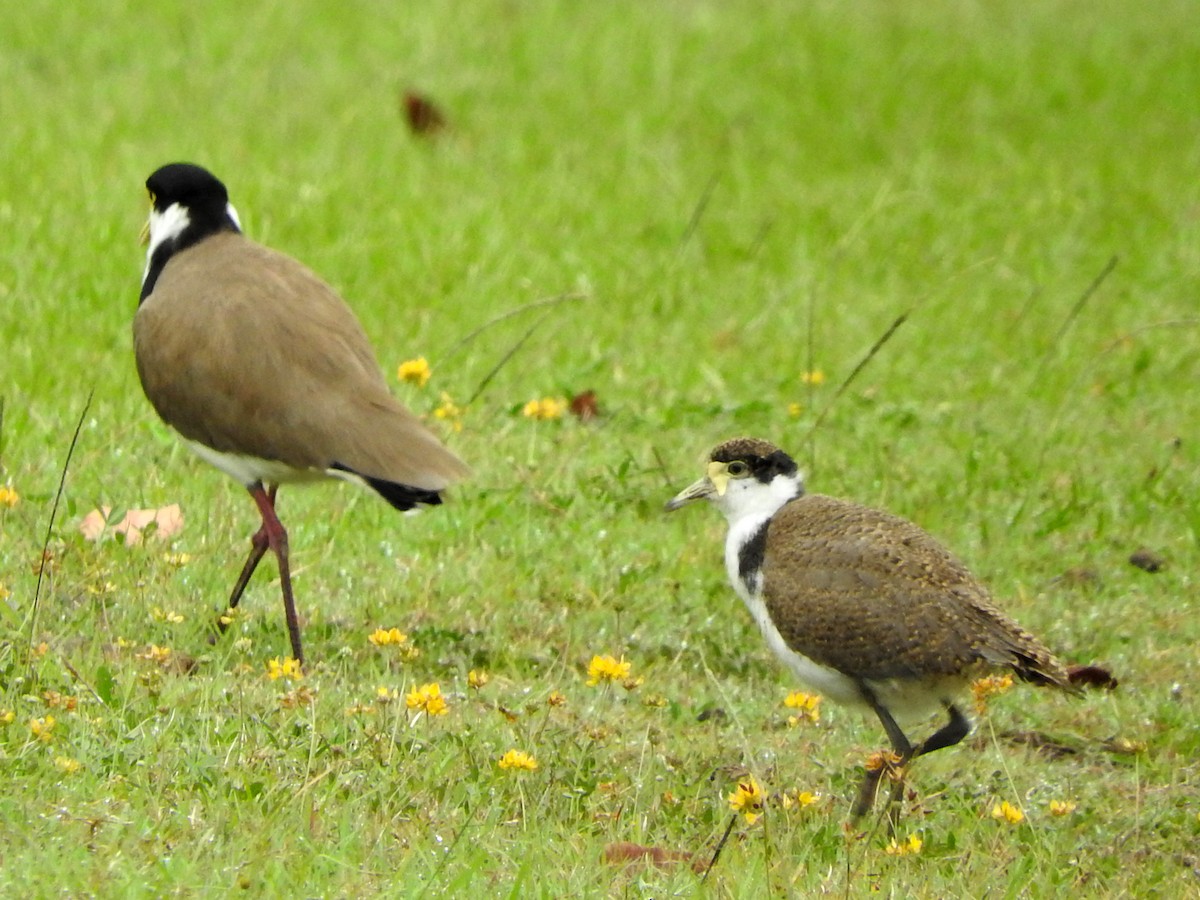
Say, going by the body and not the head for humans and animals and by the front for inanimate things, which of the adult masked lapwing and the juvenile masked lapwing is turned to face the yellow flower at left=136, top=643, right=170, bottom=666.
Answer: the juvenile masked lapwing

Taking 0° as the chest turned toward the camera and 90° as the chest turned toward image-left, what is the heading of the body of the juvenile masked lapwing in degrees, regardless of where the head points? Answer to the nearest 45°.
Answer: approximately 90°

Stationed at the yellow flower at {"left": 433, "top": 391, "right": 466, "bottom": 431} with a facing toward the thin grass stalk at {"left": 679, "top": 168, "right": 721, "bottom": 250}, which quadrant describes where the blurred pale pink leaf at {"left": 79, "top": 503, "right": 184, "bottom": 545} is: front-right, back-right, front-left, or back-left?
back-left

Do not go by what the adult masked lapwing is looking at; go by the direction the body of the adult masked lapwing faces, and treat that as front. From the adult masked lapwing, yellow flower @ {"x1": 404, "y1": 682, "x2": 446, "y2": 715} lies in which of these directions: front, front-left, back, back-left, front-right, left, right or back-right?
back-left

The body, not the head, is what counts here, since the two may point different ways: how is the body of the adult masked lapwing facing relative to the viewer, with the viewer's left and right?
facing away from the viewer and to the left of the viewer

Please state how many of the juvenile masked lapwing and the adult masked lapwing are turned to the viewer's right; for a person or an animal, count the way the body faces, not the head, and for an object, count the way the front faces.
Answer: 0

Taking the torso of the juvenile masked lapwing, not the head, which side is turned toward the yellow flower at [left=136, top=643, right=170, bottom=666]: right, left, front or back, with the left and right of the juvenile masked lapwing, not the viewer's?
front

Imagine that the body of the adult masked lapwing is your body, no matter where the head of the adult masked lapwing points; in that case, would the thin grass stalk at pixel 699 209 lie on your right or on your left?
on your right

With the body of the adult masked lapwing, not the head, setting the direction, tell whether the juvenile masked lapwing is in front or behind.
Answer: behind

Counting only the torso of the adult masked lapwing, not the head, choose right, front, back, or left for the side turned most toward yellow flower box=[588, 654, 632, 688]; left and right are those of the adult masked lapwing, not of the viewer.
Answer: back

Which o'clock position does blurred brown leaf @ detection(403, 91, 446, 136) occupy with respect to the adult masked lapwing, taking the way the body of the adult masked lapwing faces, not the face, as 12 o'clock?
The blurred brown leaf is roughly at 2 o'clock from the adult masked lapwing.

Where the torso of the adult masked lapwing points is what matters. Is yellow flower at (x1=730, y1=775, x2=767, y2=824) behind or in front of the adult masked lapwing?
behind

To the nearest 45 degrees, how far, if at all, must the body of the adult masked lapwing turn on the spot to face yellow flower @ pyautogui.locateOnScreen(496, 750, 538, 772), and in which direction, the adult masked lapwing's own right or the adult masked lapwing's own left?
approximately 135° to the adult masked lapwing's own left
